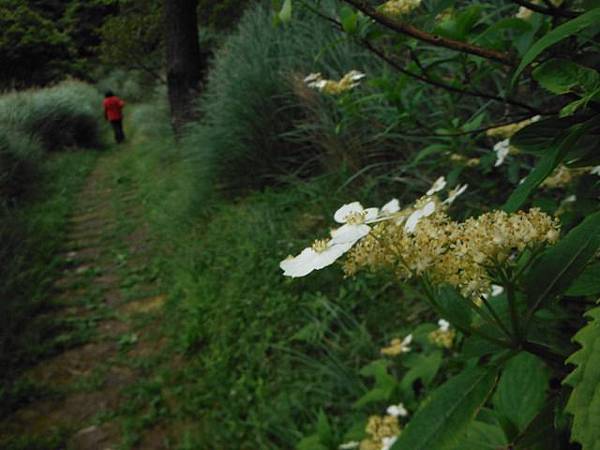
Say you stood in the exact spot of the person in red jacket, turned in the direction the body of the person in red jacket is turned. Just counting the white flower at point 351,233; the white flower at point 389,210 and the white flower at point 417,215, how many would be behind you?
3

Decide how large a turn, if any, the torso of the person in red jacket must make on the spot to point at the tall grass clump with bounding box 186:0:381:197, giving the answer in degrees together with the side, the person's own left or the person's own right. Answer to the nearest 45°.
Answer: approximately 180°

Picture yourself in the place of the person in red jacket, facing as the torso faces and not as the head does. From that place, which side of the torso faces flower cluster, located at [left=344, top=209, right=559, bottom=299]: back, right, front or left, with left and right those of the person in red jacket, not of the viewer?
back

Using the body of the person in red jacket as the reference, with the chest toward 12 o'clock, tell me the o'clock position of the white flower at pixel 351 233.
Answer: The white flower is roughly at 6 o'clock from the person in red jacket.

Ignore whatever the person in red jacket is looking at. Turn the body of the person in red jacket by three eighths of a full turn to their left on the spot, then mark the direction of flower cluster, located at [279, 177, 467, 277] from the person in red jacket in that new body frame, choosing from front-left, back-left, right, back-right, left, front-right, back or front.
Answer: front-left

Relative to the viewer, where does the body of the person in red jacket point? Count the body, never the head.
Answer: away from the camera

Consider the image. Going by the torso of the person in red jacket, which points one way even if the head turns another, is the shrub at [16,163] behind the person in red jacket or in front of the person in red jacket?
behind

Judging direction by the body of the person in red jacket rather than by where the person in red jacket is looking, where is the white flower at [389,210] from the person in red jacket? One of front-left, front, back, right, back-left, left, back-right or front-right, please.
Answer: back

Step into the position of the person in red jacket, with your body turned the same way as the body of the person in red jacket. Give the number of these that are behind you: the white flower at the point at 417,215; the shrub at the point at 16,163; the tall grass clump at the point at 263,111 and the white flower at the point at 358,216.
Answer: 4

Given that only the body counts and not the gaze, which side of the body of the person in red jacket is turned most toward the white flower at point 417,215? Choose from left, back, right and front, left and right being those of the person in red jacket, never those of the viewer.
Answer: back
